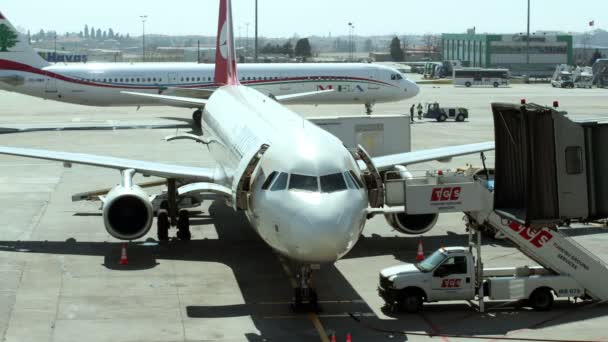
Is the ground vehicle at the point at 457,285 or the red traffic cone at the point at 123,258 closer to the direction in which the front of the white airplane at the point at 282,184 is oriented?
the ground vehicle

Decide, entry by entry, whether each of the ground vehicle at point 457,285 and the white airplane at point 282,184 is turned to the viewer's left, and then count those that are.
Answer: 1

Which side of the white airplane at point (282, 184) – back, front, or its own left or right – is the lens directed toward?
front

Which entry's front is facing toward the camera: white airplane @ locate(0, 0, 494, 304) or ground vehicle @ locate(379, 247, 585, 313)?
the white airplane

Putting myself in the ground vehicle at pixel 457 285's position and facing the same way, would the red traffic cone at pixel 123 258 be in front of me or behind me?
in front

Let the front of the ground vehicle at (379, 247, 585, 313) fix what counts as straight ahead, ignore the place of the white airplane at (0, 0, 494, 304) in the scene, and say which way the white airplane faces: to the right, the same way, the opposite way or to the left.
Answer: to the left

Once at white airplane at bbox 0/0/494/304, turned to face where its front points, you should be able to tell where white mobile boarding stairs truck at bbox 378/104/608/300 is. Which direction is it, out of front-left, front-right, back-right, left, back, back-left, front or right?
left

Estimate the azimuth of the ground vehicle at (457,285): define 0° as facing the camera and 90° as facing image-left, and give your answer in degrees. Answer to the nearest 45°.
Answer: approximately 90°
